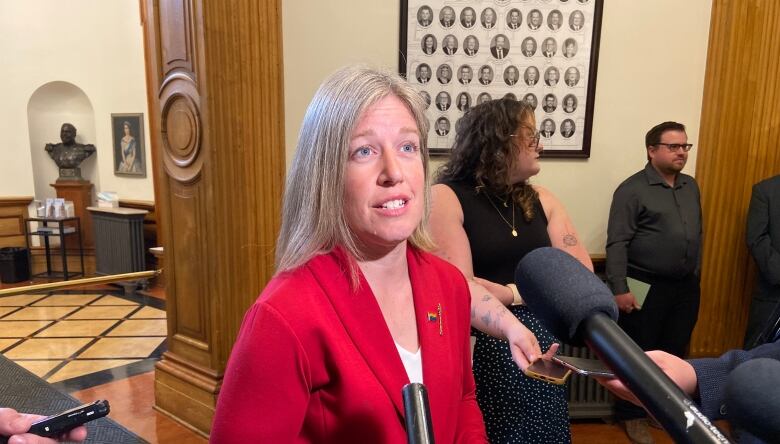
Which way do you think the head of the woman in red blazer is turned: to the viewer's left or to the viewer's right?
to the viewer's right

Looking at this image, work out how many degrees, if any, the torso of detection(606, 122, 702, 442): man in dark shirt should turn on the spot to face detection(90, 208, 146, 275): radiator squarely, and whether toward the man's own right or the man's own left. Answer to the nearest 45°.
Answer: approximately 135° to the man's own right

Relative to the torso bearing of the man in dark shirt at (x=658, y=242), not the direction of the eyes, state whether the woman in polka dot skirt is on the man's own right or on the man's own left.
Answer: on the man's own right

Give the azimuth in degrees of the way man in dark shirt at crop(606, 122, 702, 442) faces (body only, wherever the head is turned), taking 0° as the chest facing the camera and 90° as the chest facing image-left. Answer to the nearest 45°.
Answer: approximately 315°

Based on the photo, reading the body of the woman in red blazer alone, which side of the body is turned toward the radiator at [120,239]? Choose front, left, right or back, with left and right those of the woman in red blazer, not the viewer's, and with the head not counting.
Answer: back

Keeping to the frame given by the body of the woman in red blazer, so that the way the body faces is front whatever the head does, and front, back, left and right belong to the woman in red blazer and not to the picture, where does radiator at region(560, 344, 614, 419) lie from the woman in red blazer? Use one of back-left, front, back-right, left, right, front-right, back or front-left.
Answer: left

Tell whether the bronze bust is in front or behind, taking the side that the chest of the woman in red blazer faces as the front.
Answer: behind

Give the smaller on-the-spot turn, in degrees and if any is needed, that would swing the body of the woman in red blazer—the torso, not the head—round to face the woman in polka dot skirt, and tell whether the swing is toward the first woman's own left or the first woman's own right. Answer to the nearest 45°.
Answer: approximately 90° to the first woman's own left

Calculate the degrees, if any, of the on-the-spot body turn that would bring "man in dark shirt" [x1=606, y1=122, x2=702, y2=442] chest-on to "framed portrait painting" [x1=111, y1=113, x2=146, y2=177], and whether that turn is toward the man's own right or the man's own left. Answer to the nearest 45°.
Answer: approximately 135° to the man's own right

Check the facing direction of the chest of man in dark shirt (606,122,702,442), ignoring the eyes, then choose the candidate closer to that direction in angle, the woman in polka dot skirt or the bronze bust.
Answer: the woman in polka dot skirt

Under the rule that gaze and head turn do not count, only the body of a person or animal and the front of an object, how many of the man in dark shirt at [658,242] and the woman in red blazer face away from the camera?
0
